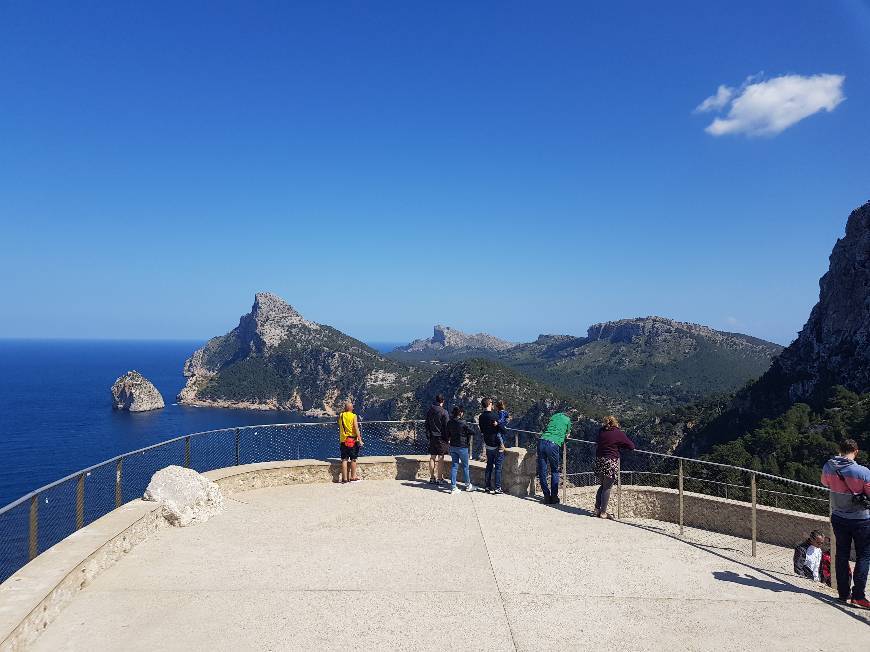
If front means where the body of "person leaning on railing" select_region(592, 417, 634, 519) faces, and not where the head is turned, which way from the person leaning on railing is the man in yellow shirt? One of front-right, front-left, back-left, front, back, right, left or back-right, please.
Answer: back-left

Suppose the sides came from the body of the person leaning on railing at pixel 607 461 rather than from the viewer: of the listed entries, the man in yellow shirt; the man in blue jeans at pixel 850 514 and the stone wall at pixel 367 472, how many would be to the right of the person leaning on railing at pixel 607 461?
1

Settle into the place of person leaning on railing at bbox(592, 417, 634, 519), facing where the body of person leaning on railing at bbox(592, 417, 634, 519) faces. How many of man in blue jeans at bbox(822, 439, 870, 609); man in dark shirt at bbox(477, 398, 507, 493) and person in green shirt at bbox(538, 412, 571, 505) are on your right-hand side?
1

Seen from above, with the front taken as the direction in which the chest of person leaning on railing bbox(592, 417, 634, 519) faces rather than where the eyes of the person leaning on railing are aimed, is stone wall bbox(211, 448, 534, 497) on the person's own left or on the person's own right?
on the person's own left

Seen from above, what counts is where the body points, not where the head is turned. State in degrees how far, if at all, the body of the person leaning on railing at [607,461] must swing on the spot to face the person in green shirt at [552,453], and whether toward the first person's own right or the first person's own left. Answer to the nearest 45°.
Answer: approximately 90° to the first person's own left

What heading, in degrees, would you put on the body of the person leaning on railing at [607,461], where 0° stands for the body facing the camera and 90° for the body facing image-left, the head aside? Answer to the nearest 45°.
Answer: approximately 225°

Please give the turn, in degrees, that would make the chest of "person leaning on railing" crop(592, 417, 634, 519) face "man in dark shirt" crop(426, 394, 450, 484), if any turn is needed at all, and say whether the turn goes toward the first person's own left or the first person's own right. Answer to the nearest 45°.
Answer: approximately 135° to the first person's own left

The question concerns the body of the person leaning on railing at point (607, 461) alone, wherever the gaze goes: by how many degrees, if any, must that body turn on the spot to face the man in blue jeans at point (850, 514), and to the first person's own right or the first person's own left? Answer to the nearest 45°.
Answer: approximately 90° to the first person's own right
